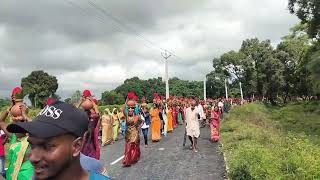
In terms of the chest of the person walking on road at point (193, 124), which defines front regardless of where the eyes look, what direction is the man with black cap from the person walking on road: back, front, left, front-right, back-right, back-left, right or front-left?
front

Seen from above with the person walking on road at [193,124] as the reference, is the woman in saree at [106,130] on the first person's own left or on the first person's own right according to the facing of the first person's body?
on the first person's own right

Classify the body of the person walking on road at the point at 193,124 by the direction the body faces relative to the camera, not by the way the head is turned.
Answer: toward the camera

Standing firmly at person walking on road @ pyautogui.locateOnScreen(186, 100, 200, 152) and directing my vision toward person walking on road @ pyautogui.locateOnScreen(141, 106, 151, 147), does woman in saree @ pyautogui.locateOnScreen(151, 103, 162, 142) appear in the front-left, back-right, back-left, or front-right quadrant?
front-right

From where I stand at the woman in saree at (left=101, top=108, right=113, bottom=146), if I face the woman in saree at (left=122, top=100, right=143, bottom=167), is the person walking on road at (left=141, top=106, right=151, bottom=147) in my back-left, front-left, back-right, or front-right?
front-left

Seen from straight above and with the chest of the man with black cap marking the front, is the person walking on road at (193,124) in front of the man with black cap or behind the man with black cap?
behind

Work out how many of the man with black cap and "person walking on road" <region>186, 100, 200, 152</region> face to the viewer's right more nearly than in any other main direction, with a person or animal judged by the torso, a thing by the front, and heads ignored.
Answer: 0

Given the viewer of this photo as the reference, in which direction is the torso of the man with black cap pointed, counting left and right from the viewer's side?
facing the viewer and to the left of the viewer
